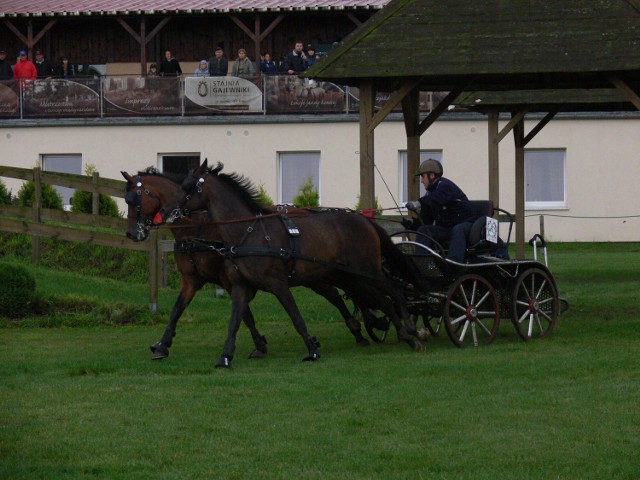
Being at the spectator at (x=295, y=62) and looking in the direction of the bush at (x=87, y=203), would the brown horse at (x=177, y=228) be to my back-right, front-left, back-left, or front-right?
front-left

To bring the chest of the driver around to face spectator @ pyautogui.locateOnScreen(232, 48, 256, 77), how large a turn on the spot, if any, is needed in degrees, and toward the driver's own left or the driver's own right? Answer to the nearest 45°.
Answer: approximately 90° to the driver's own right

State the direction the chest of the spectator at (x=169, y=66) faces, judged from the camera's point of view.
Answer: toward the camera

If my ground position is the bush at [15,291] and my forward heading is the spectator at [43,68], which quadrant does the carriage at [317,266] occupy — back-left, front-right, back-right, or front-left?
back-right

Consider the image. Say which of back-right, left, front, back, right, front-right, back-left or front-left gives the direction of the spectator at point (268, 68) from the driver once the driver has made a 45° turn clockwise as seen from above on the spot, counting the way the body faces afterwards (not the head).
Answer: front-right

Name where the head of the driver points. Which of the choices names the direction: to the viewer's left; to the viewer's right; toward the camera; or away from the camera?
to the viewer's left

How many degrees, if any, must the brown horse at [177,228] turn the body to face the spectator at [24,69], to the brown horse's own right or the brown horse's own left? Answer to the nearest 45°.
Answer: approximately 90° to the brown horse's own right

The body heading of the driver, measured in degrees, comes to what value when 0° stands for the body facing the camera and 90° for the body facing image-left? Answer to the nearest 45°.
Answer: approximately 90°

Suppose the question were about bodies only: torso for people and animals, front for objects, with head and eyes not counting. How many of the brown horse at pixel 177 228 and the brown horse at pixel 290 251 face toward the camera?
0

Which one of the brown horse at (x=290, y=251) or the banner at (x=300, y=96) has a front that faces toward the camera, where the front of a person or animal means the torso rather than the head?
the banner

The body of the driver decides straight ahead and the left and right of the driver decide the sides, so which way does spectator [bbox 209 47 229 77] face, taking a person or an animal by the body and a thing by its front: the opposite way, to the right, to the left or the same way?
to the left

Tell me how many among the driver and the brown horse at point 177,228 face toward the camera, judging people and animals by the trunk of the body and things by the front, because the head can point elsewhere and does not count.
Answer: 0

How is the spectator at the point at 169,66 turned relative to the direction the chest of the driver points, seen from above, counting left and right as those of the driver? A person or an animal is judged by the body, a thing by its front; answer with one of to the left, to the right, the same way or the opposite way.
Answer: to the left

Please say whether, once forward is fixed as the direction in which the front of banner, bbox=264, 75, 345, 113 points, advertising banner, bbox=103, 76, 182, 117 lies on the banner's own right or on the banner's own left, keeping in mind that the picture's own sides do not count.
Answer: on the banner's own right

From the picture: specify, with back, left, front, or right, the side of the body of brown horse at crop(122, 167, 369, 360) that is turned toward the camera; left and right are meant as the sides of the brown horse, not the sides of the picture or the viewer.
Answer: left

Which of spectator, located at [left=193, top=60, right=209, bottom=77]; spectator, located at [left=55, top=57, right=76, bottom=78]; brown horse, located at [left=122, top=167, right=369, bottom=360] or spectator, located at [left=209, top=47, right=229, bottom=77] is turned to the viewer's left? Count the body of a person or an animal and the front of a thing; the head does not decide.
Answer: the brown horse

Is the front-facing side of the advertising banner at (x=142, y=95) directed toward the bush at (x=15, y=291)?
yes

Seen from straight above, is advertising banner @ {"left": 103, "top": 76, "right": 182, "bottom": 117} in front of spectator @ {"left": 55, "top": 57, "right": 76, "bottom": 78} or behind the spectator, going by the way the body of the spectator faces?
in front
